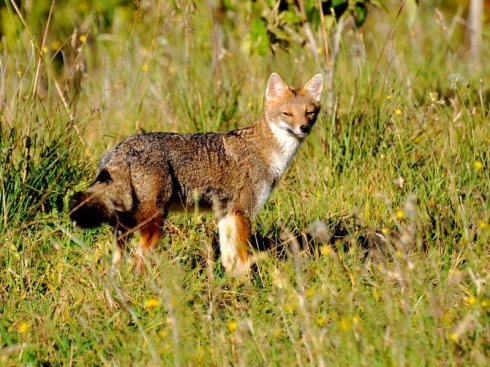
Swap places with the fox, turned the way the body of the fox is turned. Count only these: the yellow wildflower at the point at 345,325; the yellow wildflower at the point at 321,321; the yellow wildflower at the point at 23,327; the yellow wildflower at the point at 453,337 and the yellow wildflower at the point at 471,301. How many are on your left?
0

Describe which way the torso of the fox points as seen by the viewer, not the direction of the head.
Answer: to the viewer's right

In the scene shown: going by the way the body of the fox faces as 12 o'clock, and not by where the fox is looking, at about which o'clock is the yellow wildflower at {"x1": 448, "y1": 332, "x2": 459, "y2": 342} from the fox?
The yellow wildflower is roughly at 2 o'clock from the fox.

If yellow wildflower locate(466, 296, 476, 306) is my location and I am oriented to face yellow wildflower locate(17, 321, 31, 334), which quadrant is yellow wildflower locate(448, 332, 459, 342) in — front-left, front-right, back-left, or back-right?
front-left

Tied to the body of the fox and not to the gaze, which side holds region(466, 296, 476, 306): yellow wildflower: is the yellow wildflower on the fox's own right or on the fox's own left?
on the fox's own right

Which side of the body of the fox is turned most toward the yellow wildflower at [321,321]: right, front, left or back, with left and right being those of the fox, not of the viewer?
right

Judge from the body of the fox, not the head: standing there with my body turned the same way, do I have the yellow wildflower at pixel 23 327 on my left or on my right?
on my right

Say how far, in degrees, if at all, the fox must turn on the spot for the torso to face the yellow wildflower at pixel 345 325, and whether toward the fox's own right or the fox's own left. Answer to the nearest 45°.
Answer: approximately 90° to the fox's own right

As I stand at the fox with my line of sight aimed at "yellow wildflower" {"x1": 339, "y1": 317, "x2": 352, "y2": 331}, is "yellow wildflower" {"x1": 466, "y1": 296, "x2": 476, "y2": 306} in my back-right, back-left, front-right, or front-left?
front-left

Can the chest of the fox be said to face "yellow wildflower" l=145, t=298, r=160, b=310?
no

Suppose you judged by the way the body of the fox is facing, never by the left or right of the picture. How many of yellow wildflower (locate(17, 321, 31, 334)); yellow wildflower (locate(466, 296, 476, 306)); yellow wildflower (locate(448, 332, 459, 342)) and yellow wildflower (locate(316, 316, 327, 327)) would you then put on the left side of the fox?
0

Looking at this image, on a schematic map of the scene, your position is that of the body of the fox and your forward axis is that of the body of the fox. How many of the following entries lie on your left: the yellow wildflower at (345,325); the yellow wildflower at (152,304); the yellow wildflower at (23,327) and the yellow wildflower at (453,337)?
0

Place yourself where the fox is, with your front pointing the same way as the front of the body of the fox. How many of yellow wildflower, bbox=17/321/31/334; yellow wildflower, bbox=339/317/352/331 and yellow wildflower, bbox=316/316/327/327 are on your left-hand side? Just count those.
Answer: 0
